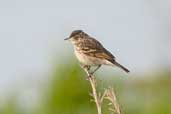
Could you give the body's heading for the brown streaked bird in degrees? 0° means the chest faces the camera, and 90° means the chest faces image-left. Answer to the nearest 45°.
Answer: approximately 90°
